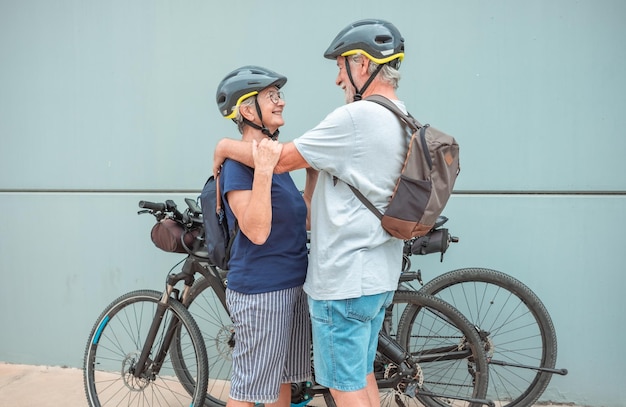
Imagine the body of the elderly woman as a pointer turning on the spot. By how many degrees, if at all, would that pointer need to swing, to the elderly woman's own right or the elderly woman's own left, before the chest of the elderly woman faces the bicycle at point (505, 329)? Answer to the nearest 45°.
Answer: approximately 45° to the elderly woman's own left

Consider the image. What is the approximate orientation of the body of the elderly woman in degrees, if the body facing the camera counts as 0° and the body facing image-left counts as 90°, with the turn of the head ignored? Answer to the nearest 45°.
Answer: approximately 270°

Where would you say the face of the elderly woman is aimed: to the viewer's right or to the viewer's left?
to the viewer's right
